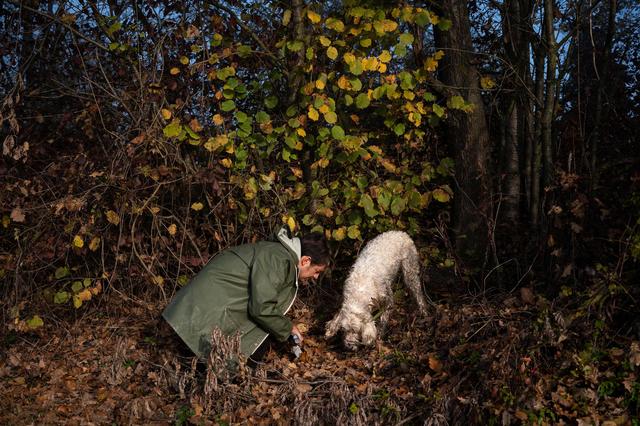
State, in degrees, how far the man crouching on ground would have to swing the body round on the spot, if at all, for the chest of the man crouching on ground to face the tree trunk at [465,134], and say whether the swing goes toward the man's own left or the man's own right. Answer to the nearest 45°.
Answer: approximately 45° to the man's own left

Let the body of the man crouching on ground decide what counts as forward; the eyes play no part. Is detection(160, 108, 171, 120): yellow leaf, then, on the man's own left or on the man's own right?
on the man's own left

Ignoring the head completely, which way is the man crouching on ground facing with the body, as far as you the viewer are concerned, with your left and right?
facing to the right of the viewer

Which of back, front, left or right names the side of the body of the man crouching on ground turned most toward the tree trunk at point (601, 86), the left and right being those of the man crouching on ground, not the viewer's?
front
